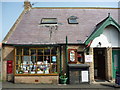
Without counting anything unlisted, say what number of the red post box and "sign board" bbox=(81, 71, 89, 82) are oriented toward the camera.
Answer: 2

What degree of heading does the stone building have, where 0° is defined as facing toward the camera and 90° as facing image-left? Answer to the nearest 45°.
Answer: approximately 0°

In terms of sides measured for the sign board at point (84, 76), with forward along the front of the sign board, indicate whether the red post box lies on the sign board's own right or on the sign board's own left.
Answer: on the sign board's own right

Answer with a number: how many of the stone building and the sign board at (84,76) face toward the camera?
2

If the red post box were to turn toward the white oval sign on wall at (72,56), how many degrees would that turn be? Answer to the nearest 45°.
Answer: approximately 90° to its left
